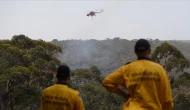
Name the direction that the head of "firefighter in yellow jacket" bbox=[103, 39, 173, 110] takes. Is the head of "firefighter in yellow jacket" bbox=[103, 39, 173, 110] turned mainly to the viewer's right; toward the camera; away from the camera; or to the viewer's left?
away from the camera

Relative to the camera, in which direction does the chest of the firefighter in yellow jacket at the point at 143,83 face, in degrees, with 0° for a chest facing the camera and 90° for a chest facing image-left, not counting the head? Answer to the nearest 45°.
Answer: approximately 180°

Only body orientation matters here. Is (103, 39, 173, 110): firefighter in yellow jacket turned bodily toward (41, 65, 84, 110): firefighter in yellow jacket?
no
